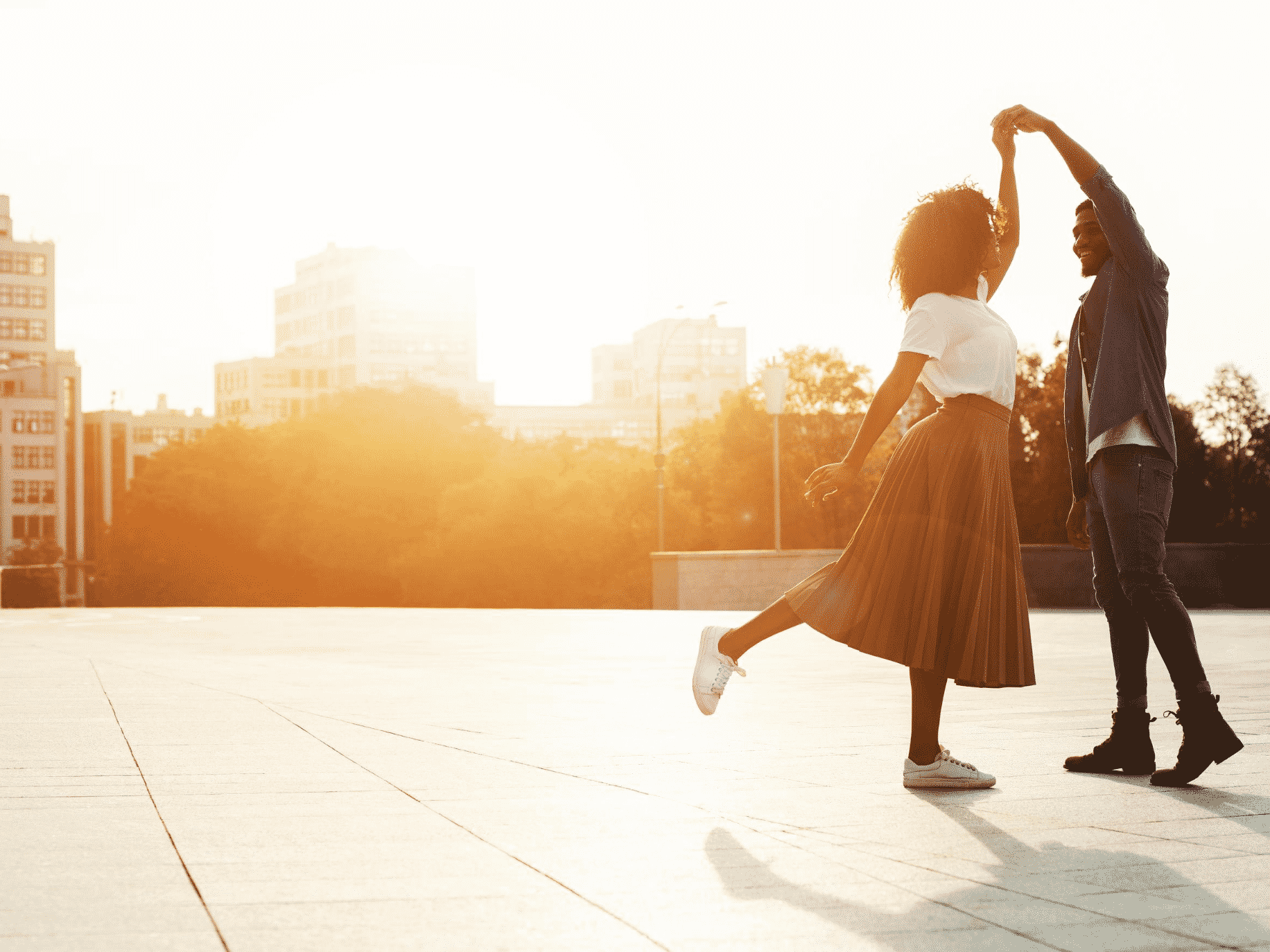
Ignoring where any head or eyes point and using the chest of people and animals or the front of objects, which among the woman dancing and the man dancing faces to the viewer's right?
the woman dancing

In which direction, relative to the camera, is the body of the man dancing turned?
to the viewer's left

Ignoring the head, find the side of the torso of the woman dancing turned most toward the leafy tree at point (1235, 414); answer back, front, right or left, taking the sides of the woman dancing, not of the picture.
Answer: left

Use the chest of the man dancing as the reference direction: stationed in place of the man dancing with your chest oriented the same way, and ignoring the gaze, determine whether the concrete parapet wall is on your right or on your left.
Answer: on your right

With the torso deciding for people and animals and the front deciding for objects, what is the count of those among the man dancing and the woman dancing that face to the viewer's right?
1

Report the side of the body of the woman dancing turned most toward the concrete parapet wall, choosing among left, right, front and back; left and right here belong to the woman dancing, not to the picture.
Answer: left

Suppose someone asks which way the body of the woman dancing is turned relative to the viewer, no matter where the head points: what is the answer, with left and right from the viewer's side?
facing to the right of the viewer

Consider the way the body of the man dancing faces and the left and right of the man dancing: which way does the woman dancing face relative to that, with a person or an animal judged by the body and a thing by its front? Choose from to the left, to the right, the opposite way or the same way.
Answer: the opposite way

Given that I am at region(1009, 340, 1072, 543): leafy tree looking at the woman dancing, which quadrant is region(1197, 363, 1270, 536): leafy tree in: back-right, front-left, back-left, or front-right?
back-left

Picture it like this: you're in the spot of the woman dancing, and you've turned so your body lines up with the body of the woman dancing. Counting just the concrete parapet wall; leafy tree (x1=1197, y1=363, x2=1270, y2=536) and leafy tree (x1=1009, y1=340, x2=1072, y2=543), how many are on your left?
3

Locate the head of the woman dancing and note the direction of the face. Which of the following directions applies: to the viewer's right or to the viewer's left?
to the viewer's right
